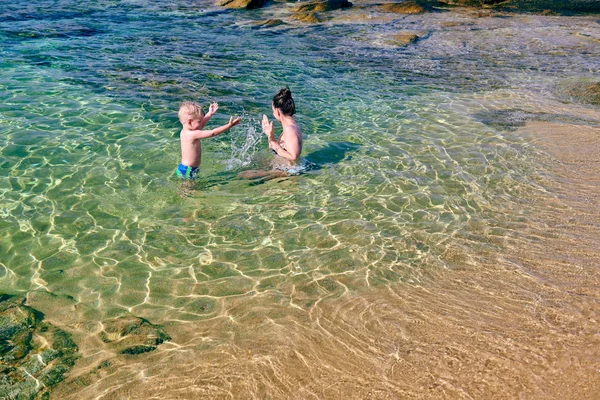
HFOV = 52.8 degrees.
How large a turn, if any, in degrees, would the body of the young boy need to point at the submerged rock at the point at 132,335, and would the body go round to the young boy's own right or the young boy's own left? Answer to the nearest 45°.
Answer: approximately 90° to the young boy's own right

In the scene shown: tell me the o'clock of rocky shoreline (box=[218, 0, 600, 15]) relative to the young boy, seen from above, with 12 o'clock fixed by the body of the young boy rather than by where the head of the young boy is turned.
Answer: The rocky shoreline is roughly at 10 o'clock from the young boy.

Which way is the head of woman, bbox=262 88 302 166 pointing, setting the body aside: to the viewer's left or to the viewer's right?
to the viewer's left

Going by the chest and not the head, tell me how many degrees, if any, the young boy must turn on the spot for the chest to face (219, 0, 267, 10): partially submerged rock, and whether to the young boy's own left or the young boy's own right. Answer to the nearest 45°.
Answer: approximately 90° to the young boy's own left

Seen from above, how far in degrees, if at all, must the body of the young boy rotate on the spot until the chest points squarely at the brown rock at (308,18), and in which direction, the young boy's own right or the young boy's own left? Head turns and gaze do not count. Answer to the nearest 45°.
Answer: approximately 90° to the young boy's own left

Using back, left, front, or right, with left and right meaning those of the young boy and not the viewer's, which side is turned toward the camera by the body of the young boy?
right

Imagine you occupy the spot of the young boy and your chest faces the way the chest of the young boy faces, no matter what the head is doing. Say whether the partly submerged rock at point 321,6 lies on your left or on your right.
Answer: on your left

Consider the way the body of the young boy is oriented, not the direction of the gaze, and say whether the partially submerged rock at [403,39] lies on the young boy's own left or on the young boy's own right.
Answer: on the young boy's own left
